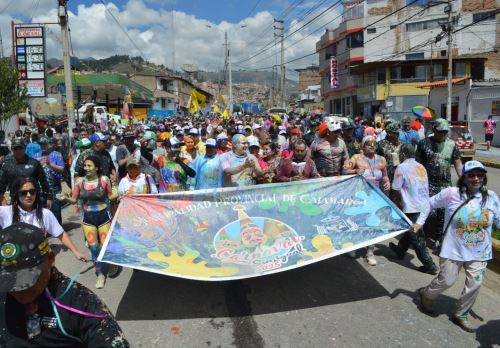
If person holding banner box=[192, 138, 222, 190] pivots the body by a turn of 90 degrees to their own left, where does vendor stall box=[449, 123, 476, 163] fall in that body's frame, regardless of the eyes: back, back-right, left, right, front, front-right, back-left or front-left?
front-left

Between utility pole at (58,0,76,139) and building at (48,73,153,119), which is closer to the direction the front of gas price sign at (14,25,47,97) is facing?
the utility pole

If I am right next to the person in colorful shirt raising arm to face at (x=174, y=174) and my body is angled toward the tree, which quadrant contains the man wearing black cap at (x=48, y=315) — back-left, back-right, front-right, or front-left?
back-left

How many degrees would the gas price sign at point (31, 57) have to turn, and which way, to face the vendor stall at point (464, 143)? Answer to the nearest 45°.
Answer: approximately 45° to its left

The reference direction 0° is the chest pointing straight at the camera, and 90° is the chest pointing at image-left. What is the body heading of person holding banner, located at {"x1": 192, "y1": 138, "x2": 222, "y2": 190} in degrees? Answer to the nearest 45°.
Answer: approximately 0°

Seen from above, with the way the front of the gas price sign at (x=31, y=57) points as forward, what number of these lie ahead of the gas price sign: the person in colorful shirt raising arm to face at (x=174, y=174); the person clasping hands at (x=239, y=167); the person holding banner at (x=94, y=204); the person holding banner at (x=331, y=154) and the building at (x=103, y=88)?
4

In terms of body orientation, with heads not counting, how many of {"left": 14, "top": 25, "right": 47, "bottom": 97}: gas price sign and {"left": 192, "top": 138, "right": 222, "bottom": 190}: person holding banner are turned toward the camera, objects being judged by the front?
2

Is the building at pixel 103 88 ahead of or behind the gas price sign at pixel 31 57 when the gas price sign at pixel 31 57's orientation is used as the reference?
behind
